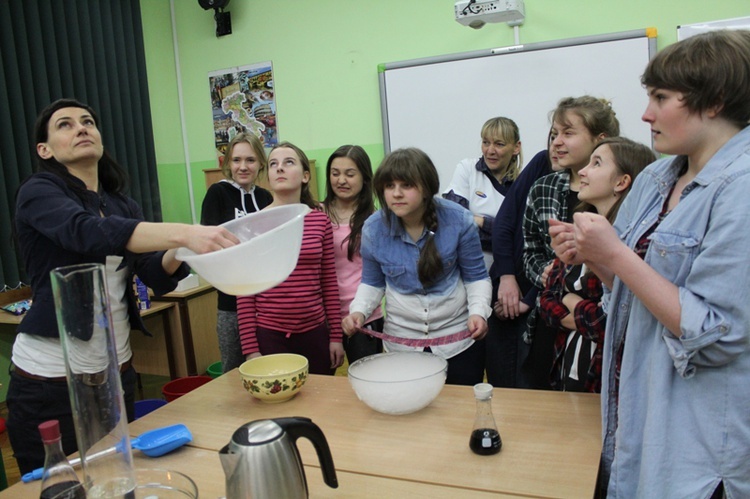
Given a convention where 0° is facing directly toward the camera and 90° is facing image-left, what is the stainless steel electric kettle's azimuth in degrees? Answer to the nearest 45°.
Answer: approximately 90°

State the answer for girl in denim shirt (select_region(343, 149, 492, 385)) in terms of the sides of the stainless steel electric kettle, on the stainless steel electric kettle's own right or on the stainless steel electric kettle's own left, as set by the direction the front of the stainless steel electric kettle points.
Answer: on the stainless steel electric kettle's own right

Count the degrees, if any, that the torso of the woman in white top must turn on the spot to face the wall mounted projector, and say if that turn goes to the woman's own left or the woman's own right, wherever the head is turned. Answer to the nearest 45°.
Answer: approximately 135° to the woman's own right

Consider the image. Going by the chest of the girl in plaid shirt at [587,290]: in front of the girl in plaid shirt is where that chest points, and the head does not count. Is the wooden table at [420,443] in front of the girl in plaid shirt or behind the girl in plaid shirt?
in front

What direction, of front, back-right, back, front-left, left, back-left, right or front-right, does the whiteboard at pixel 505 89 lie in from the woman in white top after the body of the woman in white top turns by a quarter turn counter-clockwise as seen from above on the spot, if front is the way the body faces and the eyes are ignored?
back-left

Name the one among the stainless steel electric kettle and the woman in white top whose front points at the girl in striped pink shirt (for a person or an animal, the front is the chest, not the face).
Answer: the woman in white top

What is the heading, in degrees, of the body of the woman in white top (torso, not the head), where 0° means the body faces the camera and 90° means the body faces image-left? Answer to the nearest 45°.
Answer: approximately 45°

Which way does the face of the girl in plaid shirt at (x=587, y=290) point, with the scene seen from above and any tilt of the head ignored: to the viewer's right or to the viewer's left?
to the viewer's left

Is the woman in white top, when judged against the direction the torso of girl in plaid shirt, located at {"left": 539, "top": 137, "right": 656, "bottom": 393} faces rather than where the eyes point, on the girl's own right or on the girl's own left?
on the girl's own right

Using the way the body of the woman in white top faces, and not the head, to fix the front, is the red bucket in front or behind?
in front
